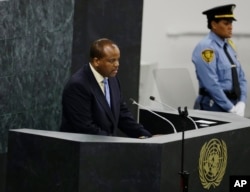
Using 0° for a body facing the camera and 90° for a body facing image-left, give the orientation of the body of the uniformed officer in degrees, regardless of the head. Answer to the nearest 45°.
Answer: approximately 315°

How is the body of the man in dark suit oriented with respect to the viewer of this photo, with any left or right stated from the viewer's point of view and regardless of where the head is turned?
facing the viewer and to the right of the viewer

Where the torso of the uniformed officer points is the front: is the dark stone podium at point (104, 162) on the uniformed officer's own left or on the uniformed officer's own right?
on the uniformed officer's own right

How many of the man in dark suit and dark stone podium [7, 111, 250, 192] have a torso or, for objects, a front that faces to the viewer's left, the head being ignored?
0
